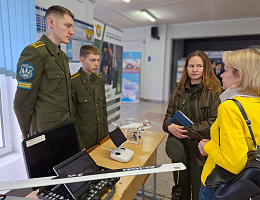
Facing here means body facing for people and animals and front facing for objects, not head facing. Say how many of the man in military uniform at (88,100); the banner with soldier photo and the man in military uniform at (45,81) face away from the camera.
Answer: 0

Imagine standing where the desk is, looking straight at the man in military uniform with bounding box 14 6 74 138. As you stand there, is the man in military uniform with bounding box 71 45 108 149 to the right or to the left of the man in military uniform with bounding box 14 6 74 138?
right

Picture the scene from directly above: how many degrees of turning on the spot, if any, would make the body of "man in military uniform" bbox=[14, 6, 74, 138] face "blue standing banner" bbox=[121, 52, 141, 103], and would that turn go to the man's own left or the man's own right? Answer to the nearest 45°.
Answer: approximately 90° to the man's own left

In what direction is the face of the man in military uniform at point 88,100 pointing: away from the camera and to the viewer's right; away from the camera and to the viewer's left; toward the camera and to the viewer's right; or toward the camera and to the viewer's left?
toward the camera and to the viewer's right

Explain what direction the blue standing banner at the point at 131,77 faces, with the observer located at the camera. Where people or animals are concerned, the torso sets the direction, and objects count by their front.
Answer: facing the viewer

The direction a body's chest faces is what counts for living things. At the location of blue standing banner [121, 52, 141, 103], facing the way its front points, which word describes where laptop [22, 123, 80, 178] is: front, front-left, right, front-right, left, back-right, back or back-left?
front

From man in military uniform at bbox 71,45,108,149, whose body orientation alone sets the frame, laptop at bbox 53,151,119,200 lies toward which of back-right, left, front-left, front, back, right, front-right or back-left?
front-right

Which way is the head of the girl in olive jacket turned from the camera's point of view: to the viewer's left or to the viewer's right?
to the viewer's right

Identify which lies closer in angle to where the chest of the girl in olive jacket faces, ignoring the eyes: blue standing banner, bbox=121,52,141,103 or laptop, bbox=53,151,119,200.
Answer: the laptop

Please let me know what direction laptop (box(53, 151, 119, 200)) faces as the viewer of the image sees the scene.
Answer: facing the viewer and to the right of the viewer

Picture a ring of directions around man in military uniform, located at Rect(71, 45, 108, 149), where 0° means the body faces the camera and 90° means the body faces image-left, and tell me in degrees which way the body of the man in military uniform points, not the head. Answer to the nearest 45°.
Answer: approximately 315°

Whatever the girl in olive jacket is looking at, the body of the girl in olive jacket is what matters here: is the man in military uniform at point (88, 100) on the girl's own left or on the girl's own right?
on the girl's own right
